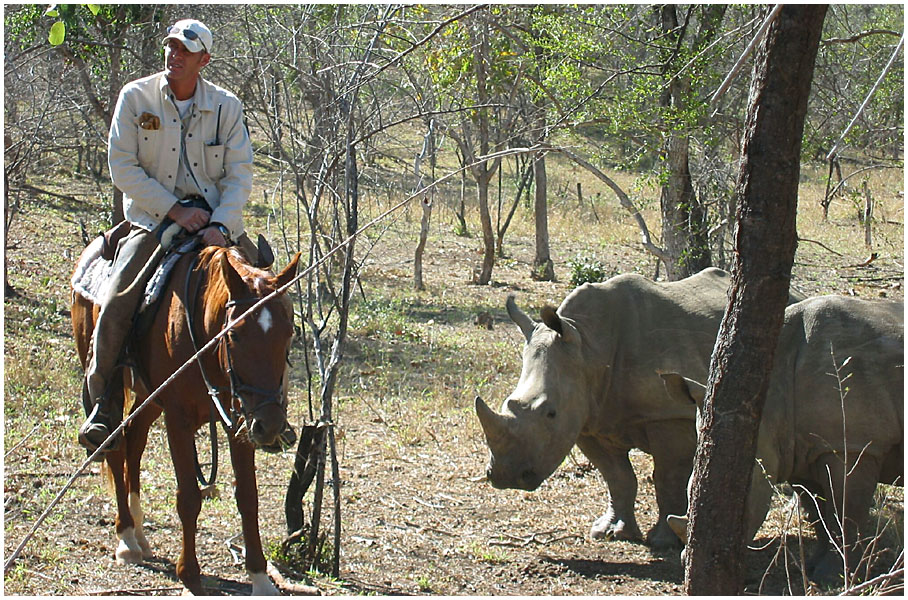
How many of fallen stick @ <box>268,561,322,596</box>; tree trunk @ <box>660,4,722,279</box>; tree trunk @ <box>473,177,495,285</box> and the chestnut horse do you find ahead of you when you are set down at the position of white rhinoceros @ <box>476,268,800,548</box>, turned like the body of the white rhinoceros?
2

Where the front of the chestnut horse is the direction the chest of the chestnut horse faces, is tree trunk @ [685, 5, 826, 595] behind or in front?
in front

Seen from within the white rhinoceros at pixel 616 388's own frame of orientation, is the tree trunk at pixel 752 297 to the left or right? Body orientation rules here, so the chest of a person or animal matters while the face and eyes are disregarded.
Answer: on its left

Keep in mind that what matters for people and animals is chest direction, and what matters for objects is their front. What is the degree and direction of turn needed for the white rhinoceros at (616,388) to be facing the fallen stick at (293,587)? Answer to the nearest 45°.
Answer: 0° — it already faces it

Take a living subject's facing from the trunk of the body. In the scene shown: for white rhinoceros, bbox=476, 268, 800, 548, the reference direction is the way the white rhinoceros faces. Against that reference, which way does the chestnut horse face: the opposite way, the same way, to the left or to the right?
to the left

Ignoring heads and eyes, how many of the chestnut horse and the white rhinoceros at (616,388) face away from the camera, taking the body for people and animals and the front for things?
0

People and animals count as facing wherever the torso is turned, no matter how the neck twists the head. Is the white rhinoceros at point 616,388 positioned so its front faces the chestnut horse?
yes

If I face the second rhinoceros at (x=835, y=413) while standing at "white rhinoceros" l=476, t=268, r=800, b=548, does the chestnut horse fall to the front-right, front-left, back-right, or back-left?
back-right

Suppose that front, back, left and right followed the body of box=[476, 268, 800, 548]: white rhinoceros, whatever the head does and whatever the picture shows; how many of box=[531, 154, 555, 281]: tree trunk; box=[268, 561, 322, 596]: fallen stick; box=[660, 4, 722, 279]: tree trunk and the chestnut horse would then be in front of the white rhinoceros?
2

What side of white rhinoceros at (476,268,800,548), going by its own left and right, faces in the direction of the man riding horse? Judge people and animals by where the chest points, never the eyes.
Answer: front
